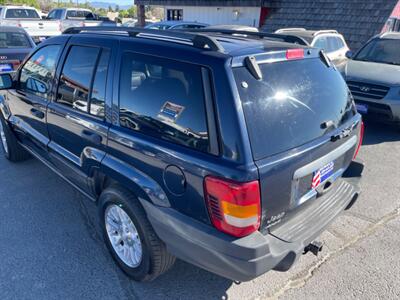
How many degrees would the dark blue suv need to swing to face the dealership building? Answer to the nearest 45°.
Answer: approximately 45° to its right

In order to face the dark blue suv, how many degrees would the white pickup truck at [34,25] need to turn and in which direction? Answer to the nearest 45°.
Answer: approximately 135° to its left

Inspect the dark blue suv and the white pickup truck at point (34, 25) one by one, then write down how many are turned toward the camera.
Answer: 0

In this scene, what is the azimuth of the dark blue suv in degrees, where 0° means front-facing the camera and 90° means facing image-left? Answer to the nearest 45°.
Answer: approximately 135°

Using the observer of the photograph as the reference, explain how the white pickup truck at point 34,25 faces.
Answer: facing away from the viewer and to the left of the viewer

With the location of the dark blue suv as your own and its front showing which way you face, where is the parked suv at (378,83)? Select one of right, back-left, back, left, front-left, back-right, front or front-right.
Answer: right

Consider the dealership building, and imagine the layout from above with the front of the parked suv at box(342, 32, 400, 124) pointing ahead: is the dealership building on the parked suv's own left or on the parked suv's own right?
on the parked suv's own right

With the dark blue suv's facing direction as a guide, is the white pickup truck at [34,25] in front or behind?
in front

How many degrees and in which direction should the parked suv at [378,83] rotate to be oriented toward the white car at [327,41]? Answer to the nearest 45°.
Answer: approximately 90° to its right

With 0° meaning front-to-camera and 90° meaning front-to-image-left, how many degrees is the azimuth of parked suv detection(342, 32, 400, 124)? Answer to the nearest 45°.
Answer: approximately 45°
